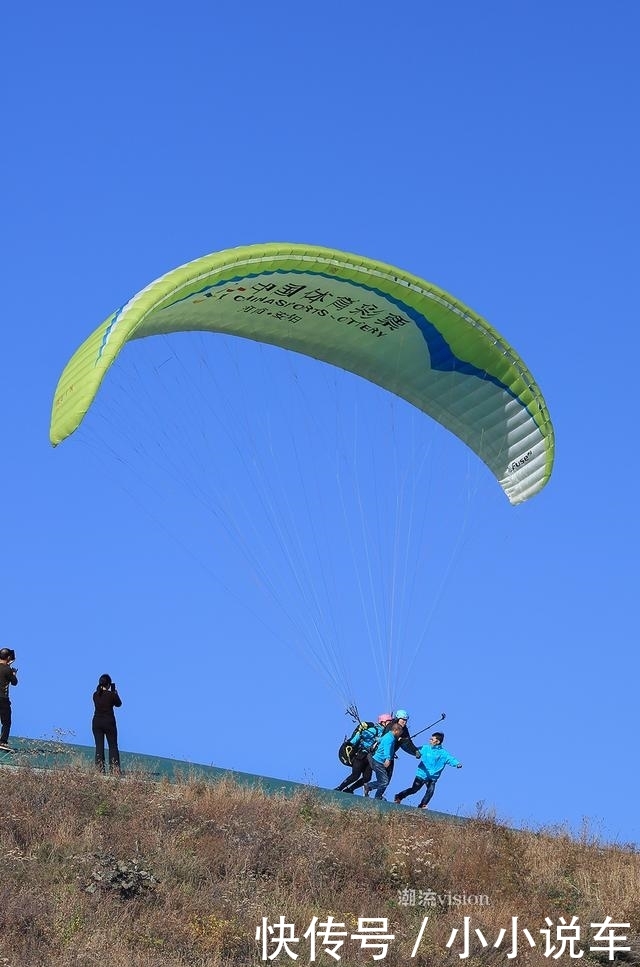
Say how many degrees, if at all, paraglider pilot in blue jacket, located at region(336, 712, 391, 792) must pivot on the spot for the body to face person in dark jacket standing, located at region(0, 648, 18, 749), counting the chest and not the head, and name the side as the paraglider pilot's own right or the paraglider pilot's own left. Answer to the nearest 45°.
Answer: approximately 135° to the paraglider pilot's own right

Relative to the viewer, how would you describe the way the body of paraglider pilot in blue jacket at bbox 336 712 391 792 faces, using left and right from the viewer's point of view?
facing to the right of the viewer

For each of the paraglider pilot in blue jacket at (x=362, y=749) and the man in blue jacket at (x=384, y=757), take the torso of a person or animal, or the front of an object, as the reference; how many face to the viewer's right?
2

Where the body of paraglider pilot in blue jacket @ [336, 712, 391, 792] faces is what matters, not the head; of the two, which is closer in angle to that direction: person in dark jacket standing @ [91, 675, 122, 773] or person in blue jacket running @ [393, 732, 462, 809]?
the person in blue jacket running

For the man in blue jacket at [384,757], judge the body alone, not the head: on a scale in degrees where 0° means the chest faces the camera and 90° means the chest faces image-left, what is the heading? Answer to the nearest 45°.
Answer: approximately 270°

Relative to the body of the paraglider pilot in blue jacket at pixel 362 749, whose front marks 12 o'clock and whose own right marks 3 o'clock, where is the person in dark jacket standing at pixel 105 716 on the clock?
The person in dark jacket standing is roughly at 5 o'clock from the paraglider pilot in blue jacket.
